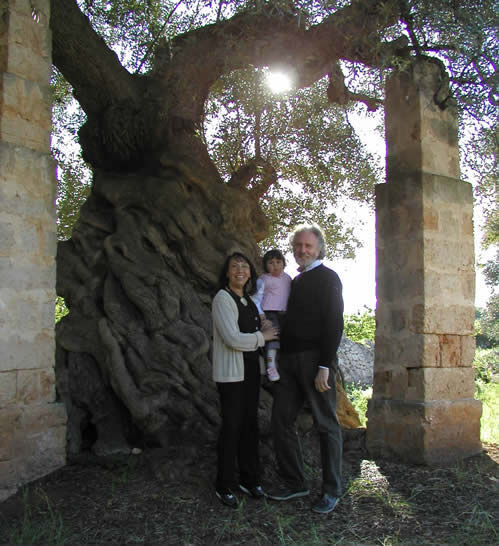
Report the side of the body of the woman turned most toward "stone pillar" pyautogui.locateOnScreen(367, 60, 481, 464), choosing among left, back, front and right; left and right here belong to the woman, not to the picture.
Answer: left

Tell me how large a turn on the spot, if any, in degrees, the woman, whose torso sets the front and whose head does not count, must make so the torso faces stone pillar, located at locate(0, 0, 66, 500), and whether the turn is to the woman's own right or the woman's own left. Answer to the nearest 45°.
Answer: approximately 135° to the woman's own right

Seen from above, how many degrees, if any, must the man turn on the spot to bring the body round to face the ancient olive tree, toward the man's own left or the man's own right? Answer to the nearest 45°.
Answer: approximately 90° to the man's own right

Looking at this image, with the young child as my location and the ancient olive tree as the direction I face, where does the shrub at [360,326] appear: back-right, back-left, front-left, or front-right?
front-right

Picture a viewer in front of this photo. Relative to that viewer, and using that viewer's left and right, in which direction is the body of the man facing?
facing the viewer and to the left of the viewer

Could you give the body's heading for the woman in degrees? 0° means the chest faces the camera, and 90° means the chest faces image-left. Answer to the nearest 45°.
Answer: approximately 315°

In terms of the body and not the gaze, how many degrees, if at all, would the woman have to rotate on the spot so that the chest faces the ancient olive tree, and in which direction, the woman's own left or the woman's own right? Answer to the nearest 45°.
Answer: approximately 180°

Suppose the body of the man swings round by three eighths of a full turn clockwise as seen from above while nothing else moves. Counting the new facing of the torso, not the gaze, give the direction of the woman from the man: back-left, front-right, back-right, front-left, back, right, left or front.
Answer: left
